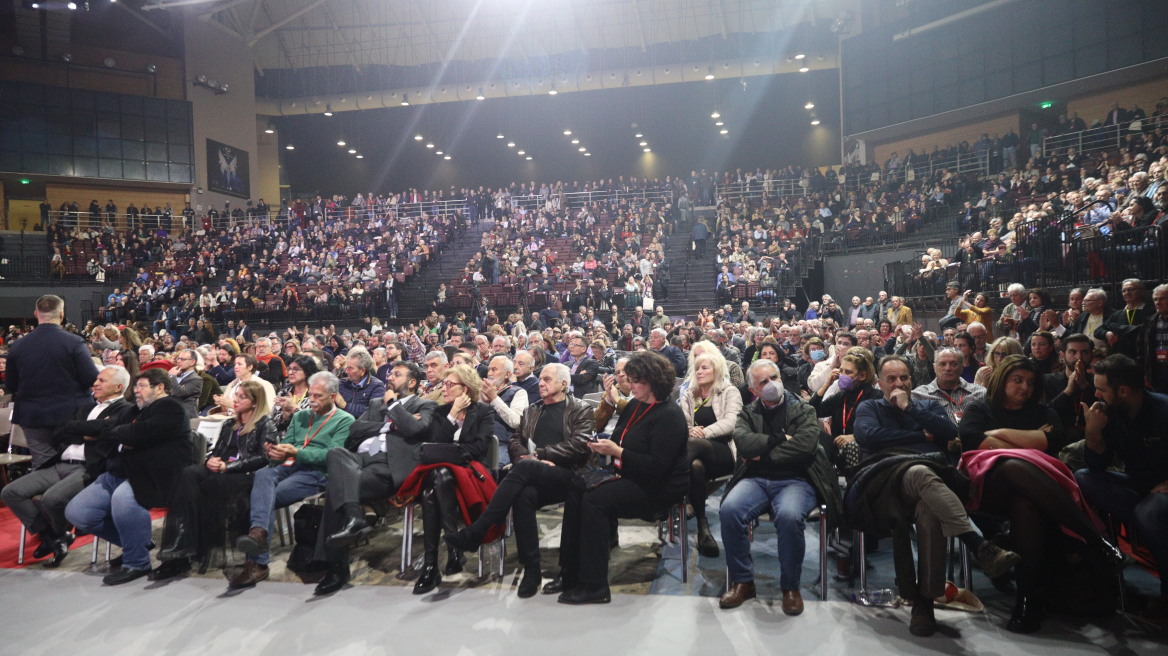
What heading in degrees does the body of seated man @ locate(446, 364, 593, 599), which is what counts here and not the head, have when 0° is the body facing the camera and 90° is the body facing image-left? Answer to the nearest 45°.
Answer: approximately 45°

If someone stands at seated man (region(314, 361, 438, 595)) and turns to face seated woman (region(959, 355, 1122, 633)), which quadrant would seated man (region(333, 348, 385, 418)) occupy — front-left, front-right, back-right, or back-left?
back-left

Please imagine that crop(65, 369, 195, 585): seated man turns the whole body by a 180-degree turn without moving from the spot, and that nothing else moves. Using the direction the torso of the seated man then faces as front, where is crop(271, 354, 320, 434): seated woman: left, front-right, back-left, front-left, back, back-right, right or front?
front-right

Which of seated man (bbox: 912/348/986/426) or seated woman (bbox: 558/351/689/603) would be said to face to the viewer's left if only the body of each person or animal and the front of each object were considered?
the seated woman

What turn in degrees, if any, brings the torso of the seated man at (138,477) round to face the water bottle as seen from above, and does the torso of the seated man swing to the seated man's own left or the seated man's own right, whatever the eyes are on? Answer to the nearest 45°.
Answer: approximately 90° to the seated man's own left

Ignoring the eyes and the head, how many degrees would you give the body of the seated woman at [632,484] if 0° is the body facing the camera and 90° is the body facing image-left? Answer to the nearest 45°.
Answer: approximately 90°

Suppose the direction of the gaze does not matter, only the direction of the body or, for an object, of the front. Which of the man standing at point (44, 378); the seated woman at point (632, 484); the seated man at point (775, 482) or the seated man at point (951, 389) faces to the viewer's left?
the seated woman

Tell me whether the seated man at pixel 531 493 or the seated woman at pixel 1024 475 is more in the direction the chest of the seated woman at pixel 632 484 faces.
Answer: the seated man

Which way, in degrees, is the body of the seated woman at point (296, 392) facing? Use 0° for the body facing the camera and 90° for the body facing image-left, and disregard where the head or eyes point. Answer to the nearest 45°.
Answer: approximately 45°

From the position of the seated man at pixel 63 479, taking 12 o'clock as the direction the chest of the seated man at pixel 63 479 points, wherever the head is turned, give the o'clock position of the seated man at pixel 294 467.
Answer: the seated man at pixel 294 467 is roughly at 9 o'clock from the seated man at pixel 63 479.

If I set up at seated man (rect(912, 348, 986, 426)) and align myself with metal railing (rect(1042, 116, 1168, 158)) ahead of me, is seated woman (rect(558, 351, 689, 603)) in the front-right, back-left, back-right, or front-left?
back-left

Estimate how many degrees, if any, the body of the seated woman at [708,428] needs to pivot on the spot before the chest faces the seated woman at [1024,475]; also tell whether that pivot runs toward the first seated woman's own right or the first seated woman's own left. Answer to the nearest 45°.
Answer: approximately 90° to the first seated woman's own left

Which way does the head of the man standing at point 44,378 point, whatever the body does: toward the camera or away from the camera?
away from the camera

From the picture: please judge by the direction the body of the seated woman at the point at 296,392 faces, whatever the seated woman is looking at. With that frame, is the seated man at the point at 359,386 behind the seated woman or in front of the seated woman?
behind
